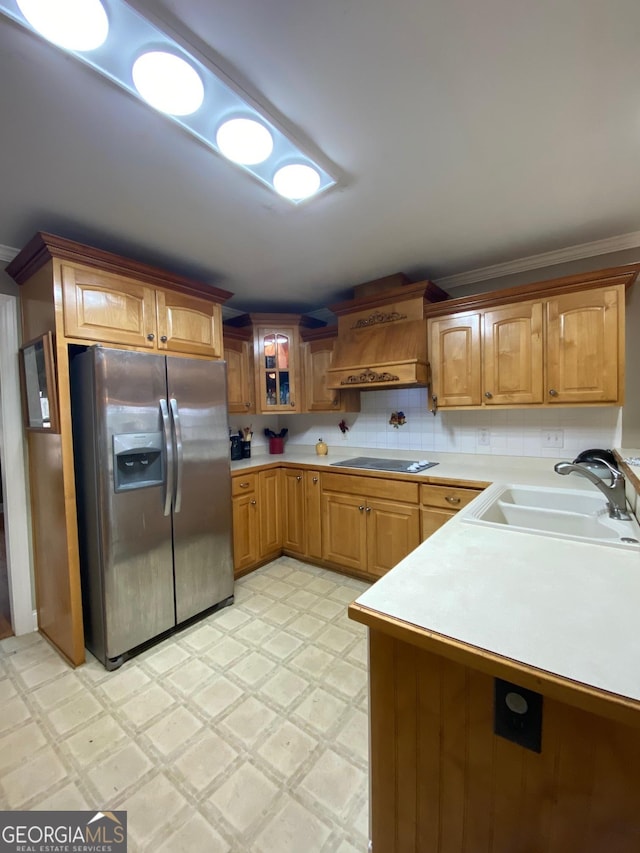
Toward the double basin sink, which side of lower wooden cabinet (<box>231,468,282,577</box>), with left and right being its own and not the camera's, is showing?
front

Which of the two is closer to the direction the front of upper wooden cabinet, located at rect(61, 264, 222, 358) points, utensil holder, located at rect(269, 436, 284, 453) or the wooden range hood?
the wooden range hood

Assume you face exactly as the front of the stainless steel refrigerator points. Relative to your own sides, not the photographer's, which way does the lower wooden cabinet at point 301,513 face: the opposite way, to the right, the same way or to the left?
to the right

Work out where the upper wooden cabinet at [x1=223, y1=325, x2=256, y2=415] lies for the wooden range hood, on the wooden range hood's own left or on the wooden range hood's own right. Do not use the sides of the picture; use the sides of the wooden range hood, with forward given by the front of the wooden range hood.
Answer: on the wooden range hood's own right

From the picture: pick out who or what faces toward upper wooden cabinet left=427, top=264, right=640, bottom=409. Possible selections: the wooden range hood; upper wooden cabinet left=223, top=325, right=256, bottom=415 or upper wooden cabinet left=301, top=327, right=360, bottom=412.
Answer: upper wooden cabinet left=223, top=325, right=256, bottom=415

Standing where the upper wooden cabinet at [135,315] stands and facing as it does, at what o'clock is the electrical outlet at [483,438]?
The electrical outlet is roughly at 11 o'clock from the upper wooden cabinet.

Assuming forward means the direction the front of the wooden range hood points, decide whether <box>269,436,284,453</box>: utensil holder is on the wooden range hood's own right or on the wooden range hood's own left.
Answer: on the wooden range hood's own right

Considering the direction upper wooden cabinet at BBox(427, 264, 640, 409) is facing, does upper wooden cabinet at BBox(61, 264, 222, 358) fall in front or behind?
in front

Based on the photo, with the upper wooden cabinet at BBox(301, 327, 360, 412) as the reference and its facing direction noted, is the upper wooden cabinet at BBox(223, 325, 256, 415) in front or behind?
in front

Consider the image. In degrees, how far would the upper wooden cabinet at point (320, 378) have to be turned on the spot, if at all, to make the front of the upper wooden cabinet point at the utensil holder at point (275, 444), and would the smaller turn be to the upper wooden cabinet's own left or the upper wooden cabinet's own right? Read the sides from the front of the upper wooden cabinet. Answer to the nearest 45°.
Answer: approximately 90° to the upper wooden cabinet's own right
